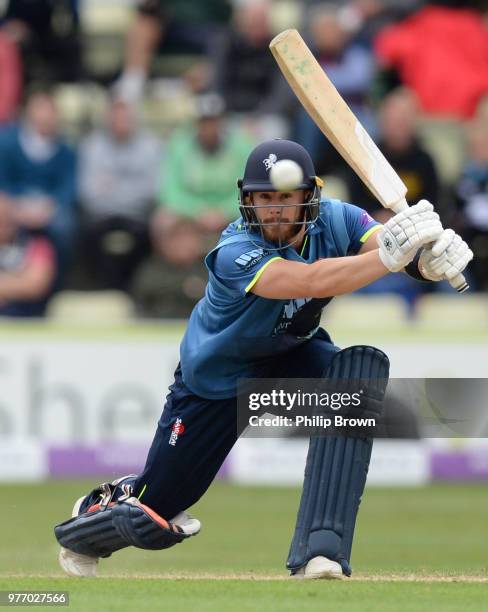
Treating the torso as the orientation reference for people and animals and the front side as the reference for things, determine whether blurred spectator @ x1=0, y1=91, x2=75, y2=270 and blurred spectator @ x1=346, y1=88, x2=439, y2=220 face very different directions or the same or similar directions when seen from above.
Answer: same or similar directions

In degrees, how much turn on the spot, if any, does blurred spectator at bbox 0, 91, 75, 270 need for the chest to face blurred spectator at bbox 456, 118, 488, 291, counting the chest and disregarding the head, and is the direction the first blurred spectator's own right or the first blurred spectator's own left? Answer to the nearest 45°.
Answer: approximately 90° to the first blurred spectator's own left

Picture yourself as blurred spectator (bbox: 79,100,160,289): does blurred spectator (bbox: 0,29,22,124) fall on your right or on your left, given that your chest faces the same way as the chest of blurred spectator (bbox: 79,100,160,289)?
on your right

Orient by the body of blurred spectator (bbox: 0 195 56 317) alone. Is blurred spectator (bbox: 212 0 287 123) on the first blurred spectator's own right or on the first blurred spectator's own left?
on the first blurred spectator's own left

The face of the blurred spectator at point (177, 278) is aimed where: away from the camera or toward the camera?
toward the camera

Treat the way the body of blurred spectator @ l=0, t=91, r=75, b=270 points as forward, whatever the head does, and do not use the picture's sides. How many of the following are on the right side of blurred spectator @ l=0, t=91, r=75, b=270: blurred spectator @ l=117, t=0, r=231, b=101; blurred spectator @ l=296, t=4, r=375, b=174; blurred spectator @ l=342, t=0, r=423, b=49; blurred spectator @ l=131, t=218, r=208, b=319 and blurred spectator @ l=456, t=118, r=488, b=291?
0

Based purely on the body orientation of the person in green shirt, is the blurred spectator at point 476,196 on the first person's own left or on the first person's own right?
on the first person's own left

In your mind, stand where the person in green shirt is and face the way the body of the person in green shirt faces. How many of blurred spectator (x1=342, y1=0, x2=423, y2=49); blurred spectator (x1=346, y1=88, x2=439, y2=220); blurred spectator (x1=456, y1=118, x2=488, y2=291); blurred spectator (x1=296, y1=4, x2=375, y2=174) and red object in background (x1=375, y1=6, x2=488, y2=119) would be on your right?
0

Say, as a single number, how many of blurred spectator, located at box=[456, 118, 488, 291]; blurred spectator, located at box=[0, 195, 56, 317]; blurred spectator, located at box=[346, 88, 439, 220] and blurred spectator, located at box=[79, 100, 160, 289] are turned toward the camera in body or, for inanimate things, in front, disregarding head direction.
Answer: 4

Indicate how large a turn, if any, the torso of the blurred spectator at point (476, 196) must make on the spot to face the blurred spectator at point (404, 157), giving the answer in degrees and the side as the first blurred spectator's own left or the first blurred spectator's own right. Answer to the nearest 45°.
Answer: approximately 90° to the first blurred spectator's own right

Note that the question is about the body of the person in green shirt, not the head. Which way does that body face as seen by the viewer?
toward the camera

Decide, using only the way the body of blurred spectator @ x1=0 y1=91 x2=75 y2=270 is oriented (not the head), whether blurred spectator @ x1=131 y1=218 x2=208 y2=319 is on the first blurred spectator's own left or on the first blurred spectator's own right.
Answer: on the first blurred spectator's own left

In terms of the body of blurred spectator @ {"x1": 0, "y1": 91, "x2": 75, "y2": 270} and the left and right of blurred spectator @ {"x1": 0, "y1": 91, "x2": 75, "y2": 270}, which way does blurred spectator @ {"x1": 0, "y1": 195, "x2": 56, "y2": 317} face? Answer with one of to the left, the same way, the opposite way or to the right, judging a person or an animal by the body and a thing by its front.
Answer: the same way

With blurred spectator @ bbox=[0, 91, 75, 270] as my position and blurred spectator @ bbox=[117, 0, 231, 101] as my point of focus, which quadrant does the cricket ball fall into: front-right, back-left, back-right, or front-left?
back-right

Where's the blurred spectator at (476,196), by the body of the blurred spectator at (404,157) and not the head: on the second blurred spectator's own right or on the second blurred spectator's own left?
on the second blurred spectator's own left

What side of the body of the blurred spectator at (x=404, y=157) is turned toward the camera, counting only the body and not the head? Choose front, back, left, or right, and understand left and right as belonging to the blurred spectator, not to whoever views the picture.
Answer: front

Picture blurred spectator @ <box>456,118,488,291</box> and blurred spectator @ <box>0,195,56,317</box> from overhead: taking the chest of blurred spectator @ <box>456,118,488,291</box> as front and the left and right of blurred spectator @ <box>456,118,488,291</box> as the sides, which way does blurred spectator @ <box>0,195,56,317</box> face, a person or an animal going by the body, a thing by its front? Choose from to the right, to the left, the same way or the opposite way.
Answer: the same way

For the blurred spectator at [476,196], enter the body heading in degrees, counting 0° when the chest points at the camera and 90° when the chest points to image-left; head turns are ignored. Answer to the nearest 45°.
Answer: approximately 0°
